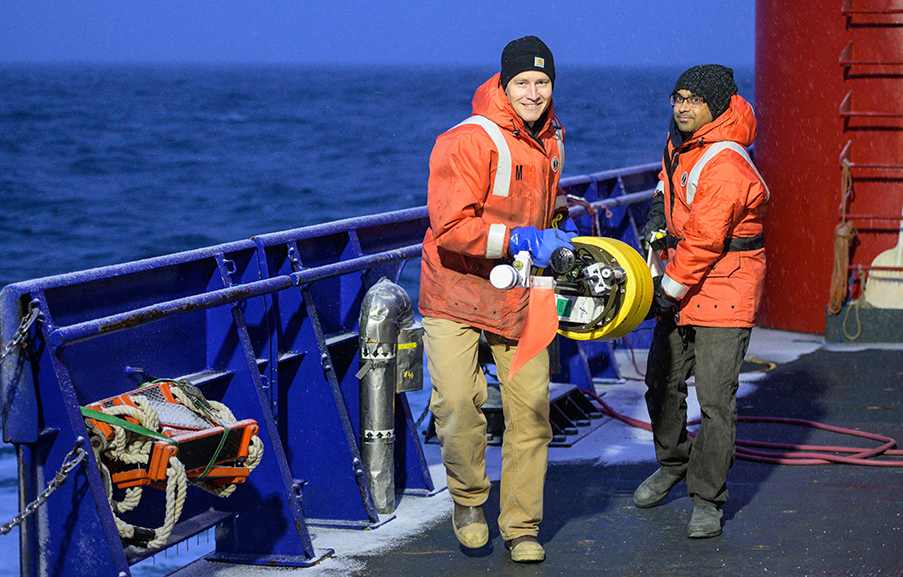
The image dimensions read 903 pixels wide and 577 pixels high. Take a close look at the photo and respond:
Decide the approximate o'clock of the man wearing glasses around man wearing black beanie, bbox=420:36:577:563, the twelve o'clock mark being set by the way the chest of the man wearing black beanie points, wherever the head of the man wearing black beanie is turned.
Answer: The man wearing glasses is roughly at 10 o'clock from the man wearing black beanie.

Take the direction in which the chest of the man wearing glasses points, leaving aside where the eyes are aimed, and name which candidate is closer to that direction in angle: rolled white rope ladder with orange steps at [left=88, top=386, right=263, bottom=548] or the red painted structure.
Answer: the rolled white rope ladder with orange steps

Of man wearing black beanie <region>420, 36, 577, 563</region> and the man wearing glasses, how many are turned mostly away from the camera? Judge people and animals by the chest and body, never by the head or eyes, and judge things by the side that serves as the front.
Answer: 0

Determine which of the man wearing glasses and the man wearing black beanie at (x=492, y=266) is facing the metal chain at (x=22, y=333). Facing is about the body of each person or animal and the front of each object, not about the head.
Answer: the man wearing glasses

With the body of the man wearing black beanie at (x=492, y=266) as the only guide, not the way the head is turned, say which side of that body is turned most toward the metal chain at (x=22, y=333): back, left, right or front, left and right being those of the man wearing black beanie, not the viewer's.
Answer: right

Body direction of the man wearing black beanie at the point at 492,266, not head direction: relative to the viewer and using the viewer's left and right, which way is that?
facing the viewer and to the right of the viewer

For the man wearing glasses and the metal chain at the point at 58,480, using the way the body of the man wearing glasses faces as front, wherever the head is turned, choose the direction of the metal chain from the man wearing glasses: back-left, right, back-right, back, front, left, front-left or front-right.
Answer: front

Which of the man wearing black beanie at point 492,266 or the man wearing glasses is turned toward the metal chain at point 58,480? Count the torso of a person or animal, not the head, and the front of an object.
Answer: the man wearing glasses

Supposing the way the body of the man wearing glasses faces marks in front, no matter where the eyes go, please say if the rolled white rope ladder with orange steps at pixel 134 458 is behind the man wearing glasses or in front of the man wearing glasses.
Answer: in front

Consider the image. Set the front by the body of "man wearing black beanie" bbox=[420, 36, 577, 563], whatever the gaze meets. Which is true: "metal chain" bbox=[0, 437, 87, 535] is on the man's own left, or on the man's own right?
on the man's own right

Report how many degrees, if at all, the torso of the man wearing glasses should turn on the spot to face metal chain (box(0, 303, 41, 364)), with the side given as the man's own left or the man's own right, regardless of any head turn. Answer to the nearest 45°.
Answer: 0° — they already face it
